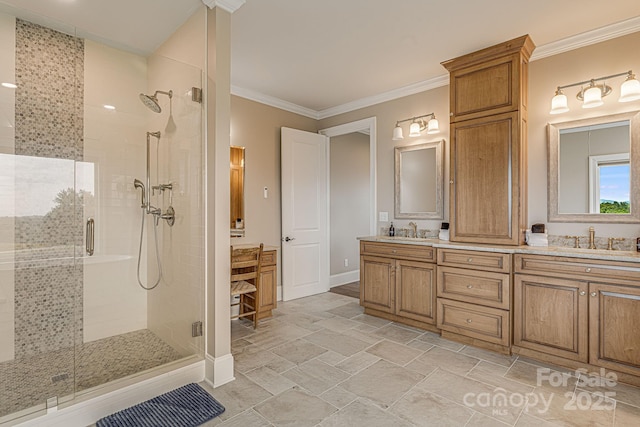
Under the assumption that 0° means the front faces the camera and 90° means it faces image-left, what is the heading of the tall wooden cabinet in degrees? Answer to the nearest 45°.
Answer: approximately 45°

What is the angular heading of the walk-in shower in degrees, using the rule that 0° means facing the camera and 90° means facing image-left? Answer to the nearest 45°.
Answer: approximately 315°

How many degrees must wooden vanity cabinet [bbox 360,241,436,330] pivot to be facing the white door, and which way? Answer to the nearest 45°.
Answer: approximately 90° to its right

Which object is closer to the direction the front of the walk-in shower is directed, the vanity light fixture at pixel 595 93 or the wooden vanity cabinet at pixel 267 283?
the vanity light fixture

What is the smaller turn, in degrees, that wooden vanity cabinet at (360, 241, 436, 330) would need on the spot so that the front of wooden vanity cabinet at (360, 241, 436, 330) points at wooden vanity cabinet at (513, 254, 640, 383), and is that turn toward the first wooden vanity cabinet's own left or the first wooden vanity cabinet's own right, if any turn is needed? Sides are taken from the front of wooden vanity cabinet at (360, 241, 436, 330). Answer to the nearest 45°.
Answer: approximately 90° to the first wooden vanity cabinet's own left

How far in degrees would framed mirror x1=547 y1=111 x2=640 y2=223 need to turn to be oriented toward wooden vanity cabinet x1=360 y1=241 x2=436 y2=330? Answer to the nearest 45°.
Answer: approximately 45° to its right

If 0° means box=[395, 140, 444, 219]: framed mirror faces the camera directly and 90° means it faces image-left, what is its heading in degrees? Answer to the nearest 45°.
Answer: approximately 45°
